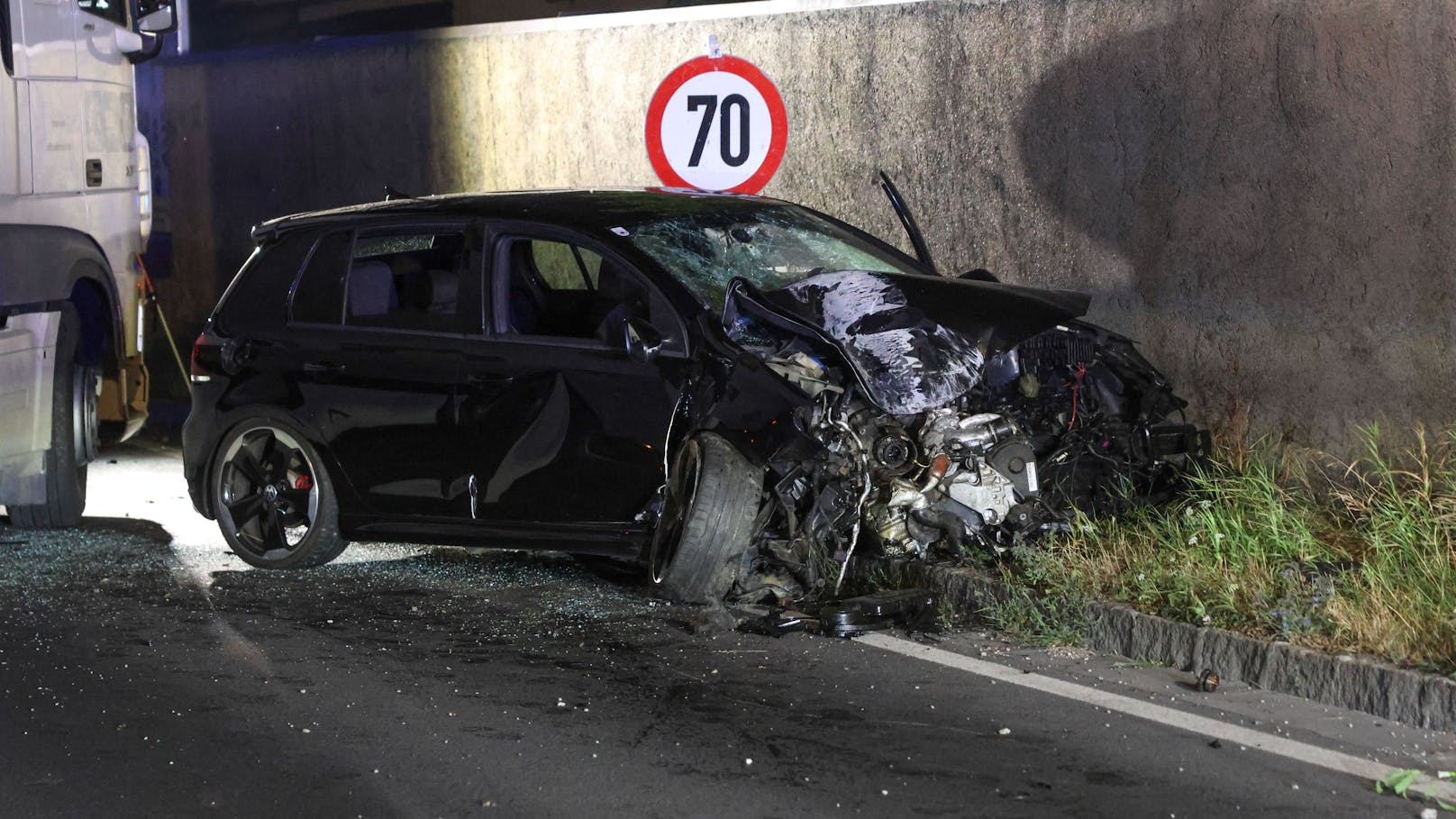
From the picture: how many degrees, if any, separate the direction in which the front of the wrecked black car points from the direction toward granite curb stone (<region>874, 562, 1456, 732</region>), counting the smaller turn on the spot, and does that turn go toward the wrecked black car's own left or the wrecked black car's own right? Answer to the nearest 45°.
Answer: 0° — it already faces it
